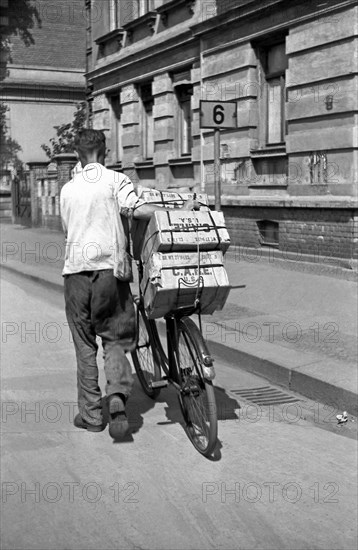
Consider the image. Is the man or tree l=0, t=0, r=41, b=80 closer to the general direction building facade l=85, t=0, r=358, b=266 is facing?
the man

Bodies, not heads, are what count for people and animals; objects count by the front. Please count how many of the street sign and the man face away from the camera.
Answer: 1

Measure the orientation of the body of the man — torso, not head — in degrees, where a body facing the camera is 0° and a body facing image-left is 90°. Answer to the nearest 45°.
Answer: approximately 180°

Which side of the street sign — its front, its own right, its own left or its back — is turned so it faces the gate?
back

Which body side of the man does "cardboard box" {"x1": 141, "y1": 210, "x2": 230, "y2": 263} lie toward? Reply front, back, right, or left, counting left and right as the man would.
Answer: right

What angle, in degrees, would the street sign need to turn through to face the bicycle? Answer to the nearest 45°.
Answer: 0° — it already faces it

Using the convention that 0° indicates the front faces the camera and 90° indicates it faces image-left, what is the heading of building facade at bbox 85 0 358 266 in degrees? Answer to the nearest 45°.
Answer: approximately 45°

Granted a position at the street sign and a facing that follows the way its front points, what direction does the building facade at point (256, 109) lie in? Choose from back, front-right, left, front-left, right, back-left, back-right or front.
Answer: back

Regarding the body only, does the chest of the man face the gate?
yes

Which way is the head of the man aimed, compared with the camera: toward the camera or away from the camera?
away from the camera

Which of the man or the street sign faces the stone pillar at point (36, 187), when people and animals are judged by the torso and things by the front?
the man
